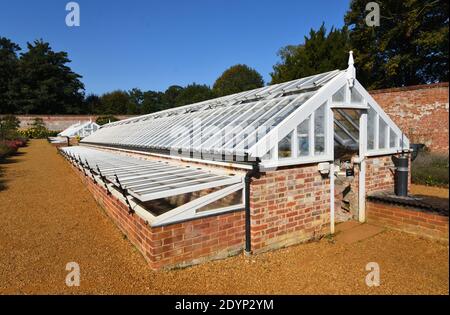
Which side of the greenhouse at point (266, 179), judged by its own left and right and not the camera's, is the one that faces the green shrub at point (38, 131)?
back

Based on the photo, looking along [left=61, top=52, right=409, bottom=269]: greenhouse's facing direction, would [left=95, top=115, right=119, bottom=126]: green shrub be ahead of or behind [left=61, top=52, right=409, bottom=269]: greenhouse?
behind

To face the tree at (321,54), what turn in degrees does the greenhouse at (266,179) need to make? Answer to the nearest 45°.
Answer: approximately 135° to its left

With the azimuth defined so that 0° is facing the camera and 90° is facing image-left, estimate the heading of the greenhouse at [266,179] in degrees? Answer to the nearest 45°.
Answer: approximately 315°

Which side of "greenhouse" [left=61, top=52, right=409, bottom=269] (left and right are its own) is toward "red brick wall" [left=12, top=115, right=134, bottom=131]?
back

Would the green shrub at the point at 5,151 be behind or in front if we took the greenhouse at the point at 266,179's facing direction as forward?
behind

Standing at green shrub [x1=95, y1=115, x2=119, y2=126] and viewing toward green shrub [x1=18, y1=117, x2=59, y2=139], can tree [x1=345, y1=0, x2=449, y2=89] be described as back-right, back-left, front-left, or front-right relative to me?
back-left

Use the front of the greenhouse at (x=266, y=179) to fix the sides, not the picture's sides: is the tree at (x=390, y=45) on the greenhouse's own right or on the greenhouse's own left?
on the greenhouse's own left

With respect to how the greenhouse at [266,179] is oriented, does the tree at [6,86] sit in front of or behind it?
behind
